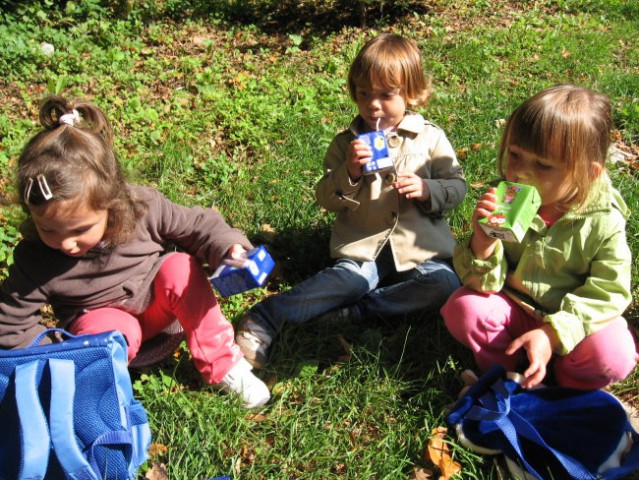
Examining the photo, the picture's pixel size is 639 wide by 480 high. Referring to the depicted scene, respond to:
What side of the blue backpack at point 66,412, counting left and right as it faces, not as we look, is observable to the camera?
back

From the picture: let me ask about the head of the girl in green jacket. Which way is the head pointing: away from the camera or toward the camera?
toward the camera

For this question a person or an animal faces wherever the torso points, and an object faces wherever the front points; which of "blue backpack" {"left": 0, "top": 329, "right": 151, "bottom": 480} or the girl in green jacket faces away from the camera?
the blue backpack

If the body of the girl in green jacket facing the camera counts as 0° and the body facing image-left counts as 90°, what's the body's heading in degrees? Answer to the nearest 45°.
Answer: approximately 45°
